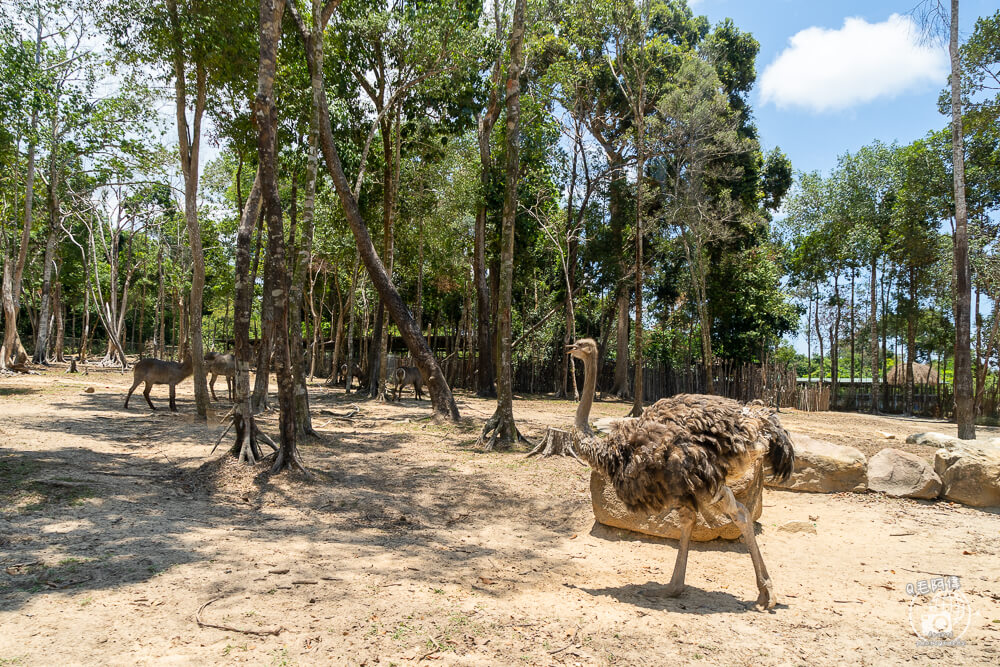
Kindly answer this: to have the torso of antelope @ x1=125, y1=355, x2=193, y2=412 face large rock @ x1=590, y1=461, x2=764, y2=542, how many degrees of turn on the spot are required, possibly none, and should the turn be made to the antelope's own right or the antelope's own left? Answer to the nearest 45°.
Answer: approximately 45° to the antelope's own right

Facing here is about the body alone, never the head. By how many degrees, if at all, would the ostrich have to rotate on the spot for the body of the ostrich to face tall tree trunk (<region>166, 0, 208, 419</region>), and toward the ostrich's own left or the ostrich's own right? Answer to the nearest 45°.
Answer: approximately 45° to the ostrich's own right

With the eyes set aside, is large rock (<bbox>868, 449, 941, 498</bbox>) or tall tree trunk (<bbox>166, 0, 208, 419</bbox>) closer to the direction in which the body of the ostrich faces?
the tall tree trunk

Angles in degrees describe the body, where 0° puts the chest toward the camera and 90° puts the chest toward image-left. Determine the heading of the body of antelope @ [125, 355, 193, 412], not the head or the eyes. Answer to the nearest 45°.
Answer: approximately 270°

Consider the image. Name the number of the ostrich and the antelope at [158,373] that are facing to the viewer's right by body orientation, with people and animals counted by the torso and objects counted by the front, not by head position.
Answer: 1

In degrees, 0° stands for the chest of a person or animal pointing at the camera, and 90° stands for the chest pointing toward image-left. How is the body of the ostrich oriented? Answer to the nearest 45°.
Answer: approximately 90°

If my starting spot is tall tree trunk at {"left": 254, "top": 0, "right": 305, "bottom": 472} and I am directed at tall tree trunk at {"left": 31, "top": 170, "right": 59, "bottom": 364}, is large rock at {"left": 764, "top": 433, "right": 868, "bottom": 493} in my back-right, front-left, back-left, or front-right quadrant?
back-right

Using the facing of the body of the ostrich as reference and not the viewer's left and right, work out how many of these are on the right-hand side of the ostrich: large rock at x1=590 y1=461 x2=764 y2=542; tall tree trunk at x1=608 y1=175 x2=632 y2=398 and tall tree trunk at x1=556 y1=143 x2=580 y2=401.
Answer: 3
